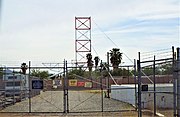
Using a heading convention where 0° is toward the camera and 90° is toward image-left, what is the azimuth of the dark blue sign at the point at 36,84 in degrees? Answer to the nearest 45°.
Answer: approximately 0°

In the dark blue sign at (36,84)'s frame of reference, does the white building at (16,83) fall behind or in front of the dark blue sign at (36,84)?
behind
